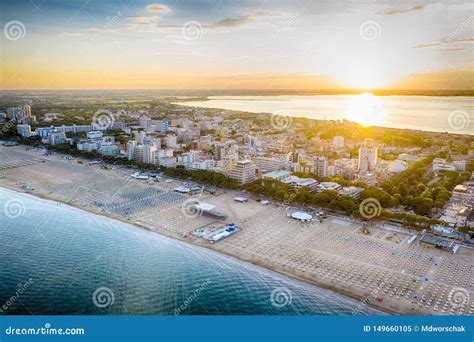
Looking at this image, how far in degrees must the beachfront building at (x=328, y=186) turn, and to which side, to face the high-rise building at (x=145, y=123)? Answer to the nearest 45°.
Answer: approximately 90° to its right

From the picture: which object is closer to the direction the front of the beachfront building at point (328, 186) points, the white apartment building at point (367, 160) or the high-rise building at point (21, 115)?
the high-rise building

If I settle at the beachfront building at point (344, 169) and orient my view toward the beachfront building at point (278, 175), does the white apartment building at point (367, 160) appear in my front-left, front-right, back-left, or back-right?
back-right

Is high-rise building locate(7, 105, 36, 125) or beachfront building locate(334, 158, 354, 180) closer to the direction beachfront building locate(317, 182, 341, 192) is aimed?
the high-rise building

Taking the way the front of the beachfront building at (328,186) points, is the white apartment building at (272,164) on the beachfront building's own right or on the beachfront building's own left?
on the beachfront building's own right

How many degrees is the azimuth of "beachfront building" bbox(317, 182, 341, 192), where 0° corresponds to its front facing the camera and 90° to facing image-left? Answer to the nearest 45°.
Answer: approximately 45°

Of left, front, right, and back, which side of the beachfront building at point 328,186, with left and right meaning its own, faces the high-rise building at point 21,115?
right

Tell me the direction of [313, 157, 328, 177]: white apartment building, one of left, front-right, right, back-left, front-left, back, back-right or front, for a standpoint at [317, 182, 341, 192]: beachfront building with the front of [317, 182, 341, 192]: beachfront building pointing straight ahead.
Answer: back-right
